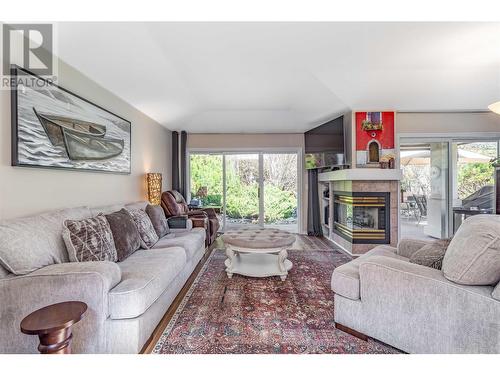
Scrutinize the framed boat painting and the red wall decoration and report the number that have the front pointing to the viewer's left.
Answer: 0

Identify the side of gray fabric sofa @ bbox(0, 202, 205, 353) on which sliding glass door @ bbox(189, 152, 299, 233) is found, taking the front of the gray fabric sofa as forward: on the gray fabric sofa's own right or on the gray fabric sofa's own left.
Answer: on the gray fabric sofa's own left

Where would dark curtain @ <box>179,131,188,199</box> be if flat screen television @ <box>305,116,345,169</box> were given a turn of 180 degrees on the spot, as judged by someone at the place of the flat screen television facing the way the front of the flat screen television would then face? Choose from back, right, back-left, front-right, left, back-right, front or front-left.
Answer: back-left

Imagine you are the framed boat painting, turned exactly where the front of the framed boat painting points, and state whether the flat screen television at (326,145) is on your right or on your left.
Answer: on your left

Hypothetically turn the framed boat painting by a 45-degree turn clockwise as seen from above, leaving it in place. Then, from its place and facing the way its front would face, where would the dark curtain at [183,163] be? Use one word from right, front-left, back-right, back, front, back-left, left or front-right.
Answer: back-left

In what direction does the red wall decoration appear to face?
toward the camera

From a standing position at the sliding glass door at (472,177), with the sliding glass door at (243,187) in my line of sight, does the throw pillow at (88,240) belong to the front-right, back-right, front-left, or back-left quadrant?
front-left

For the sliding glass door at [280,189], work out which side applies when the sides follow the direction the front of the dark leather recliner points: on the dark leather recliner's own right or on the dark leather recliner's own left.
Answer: on the dark leather recliner's own left

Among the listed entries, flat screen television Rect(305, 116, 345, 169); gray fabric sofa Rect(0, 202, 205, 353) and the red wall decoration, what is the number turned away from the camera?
0

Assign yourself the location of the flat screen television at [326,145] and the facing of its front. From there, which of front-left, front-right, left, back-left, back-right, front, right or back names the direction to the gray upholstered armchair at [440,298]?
front-left

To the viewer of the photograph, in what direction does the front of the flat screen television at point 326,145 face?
facing the viewer and to the left of the viewer

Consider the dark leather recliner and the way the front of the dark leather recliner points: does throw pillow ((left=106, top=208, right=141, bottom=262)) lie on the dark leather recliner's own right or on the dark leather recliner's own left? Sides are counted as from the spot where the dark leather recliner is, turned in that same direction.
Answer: on the dark leather recliner's own right

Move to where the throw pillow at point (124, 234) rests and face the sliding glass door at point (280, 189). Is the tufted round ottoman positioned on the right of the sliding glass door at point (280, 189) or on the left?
right

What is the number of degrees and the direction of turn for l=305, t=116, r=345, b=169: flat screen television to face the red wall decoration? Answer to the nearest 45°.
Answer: approximately 90° to its left

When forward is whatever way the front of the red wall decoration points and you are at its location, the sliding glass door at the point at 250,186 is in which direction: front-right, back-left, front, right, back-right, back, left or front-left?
right
